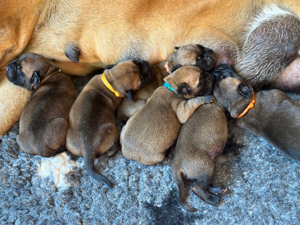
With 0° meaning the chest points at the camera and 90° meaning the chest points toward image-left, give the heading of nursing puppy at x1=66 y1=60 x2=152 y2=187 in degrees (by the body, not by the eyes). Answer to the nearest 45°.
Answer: approximately 225°

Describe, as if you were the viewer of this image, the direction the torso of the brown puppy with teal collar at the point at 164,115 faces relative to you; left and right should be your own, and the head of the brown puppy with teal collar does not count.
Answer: facing away from the viewer and to the right of the viewer

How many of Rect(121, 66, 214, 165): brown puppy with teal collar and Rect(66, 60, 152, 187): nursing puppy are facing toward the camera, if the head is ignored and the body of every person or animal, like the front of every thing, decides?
0

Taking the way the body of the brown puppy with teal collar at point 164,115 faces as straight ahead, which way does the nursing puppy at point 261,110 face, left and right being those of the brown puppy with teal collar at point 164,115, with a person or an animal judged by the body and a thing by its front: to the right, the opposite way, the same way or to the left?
to the left

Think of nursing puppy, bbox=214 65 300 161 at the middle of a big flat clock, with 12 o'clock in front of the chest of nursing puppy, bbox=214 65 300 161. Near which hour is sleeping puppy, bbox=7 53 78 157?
sleeping puppy, bbox=7 53 78 157 is roughly at 10 o'clock from nursing puppy, bbox=214 65 300 161.

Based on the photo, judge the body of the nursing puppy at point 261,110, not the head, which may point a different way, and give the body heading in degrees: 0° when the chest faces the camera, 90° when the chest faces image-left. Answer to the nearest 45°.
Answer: approximately 135°

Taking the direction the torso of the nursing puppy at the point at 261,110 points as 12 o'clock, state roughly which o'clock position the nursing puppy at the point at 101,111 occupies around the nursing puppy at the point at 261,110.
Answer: the nursing puppy at the point at 101,111 is roughly at 10 o'clock from the nursing puppy at the point at 261,110.
